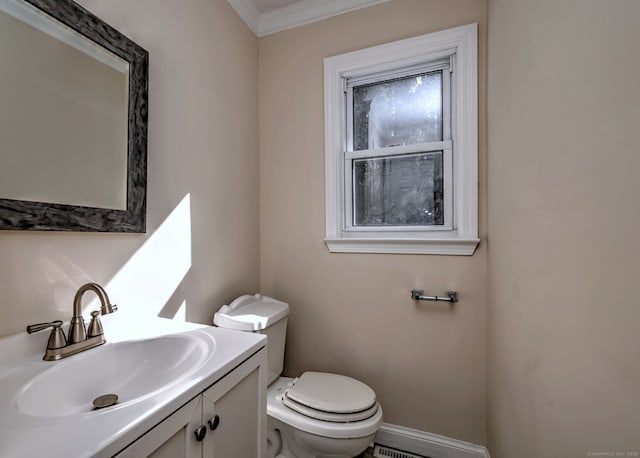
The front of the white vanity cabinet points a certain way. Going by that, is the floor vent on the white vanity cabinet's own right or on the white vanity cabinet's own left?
on the white vanity cabinet's own left

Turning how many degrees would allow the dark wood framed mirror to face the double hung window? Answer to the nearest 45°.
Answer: approximately 45° to its left

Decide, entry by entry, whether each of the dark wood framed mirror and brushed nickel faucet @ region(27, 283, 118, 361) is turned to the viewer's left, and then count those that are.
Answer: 0

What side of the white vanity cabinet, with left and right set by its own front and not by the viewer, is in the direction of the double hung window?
left

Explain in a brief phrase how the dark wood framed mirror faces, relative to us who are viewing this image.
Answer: facing the viewer and to the right of the viewer
